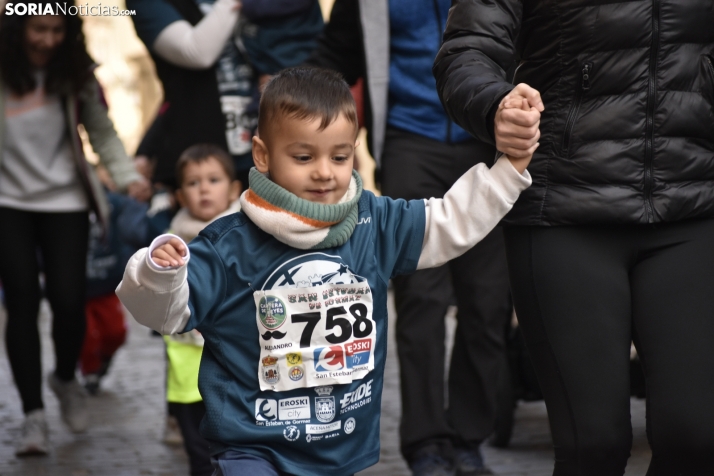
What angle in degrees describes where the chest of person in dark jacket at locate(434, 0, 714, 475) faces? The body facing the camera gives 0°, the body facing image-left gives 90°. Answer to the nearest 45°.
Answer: approximately 0°

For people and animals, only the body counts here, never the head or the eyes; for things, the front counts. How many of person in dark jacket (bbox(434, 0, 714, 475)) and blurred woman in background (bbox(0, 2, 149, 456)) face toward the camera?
2

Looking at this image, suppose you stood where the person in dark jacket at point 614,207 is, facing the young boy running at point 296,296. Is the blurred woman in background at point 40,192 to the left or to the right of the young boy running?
right

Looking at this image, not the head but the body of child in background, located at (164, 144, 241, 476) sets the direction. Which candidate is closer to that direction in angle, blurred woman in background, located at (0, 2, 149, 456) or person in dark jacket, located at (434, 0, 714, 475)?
the person in dark jacket

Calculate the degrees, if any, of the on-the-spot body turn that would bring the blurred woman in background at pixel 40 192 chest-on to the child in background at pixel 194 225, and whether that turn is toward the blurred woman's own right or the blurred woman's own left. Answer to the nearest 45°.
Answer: approximately 45° to the blurred woman's own left

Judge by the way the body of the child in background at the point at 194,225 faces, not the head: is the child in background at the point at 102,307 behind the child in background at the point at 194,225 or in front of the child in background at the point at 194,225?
behind

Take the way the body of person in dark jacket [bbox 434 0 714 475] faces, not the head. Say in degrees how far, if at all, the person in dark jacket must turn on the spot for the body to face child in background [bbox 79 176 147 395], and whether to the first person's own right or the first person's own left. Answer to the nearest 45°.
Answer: approximately 135° to the first person's own right
